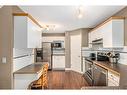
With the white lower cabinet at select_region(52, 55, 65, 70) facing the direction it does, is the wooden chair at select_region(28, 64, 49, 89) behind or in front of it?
in front

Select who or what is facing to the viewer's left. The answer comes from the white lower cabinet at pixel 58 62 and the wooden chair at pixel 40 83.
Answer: the wooden chair

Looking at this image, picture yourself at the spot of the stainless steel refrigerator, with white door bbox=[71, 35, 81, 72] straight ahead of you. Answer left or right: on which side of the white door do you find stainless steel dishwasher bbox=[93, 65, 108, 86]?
right

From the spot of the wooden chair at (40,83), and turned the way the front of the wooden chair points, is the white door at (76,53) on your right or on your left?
on your right

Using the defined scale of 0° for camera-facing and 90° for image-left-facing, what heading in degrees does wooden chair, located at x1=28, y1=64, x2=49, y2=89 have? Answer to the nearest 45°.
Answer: approximately 90°

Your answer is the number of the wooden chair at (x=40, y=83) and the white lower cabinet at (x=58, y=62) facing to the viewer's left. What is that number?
1

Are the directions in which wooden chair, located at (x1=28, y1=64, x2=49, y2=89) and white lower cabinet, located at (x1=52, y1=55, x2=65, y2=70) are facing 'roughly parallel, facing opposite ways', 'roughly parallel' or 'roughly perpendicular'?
roughly perpendicular

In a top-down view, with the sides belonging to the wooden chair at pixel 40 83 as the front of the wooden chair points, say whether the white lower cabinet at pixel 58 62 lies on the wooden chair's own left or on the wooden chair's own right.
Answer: on the wooden chair's own right

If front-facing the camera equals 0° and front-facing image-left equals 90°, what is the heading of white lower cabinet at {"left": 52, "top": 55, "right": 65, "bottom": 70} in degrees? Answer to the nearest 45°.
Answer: approximately 0°

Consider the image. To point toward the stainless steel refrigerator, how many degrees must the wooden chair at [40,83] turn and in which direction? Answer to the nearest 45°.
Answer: approximately 90° to its right
